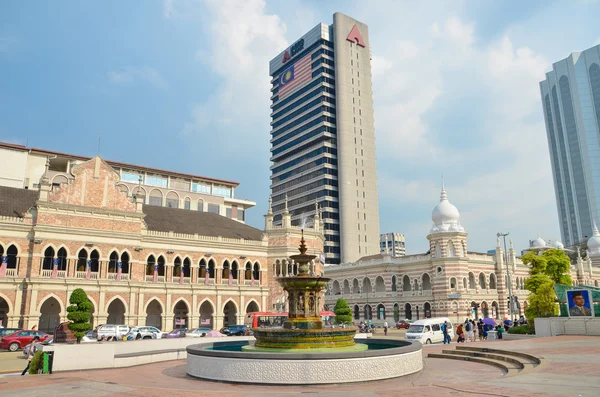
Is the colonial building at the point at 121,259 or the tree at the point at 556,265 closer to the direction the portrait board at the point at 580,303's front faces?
the colonial building

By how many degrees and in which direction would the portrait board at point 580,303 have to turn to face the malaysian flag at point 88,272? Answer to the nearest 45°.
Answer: approximately 90° to its right

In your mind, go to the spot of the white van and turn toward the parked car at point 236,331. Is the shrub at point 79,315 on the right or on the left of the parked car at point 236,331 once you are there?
left

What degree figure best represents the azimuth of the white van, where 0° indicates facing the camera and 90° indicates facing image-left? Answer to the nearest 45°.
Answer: approximately 45°

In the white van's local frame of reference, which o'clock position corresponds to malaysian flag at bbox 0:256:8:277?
The malaysian flag is roughly at 1 o'clock from the white van.

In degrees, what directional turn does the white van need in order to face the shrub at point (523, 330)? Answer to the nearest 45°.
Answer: approximately 135° to its left

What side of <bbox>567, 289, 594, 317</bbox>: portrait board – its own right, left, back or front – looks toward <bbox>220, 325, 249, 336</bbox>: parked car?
right

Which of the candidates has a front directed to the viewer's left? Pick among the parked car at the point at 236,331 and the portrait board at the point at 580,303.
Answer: the parked car

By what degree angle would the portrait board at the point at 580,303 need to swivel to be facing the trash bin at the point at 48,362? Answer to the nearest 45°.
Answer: approximately 45° to its right

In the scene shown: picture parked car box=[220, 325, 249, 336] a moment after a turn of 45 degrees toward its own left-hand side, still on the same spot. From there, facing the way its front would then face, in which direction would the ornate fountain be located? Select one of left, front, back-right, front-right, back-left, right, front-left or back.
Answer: front-left

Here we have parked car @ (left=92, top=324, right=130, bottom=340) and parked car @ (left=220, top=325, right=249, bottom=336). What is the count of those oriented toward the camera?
0

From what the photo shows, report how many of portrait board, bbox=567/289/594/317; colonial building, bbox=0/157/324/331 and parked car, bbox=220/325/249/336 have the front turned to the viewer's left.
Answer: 1

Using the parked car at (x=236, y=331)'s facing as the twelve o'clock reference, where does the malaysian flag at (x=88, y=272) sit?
The malaysian flag is roughly at 12 o'clock from the parked car.

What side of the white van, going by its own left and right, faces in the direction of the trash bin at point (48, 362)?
front

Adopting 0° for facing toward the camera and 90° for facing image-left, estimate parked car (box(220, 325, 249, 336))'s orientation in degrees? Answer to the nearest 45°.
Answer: approximately 90°

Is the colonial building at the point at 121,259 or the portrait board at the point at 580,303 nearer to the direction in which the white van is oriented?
the colonial building

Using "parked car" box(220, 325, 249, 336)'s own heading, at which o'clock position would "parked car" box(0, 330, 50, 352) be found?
"parked car" box(0, 330, 50, 352) is roughly at 11 o'clock from "parked car" box(220, 325, 249, 336).
